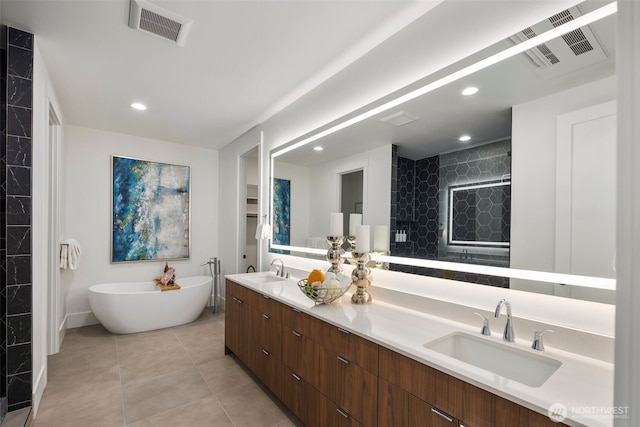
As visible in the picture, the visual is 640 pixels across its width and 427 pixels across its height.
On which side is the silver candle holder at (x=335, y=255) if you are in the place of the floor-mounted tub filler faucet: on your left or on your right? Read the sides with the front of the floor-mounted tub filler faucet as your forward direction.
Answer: on your left

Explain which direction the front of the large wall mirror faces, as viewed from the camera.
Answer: facing the viewer and to the left of the viewer

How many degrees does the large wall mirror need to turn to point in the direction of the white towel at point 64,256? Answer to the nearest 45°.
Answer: approximately 45° to its right

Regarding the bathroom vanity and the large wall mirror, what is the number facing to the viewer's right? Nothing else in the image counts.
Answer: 0

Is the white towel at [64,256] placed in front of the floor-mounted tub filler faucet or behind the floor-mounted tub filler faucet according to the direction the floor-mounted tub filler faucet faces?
in front

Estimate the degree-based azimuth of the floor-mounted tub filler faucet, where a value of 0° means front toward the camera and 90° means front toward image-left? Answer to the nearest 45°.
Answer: approximately 90°

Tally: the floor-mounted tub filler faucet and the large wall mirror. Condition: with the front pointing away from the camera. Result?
0

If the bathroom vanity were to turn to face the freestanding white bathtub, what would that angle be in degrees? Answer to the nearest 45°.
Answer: approximately 90° to its right

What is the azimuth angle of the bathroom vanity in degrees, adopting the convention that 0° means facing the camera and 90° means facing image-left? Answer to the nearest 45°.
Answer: approximately 45°

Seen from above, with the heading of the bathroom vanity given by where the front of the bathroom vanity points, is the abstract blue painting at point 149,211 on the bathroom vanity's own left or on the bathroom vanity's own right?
on the bathroom vanity's own right
